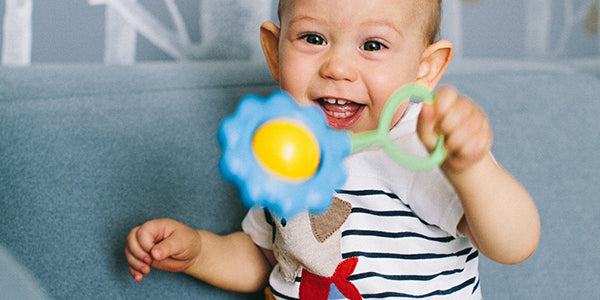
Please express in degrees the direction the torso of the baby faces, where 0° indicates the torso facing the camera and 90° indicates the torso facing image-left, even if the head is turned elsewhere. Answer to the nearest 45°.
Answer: approximately 0°

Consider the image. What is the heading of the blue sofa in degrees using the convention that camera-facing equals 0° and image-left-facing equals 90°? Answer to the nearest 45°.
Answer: approximately 0°
